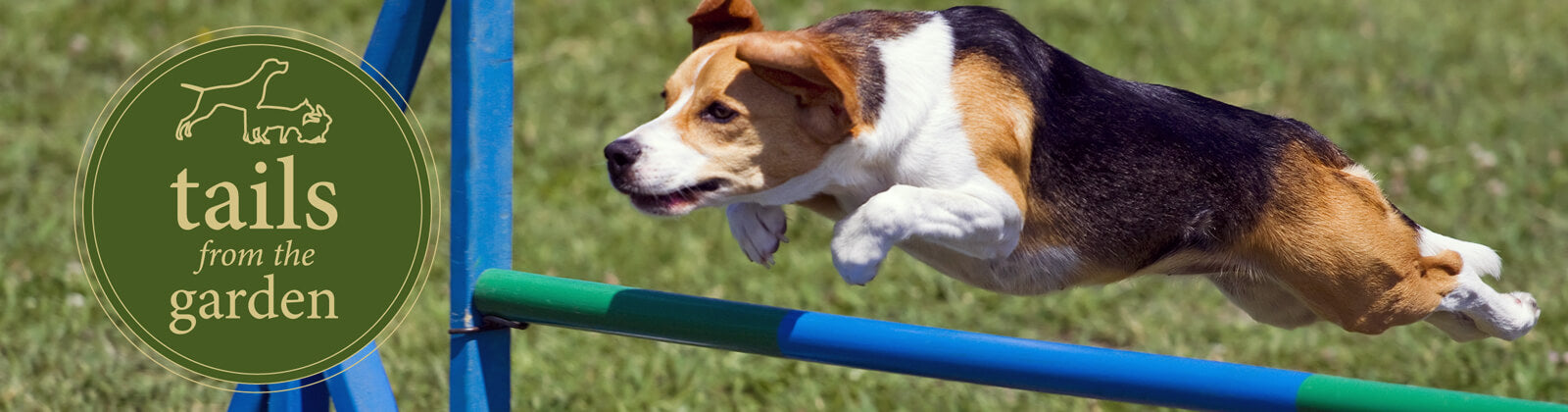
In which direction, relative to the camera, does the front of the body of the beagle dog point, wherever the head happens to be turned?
to the viewer's left
